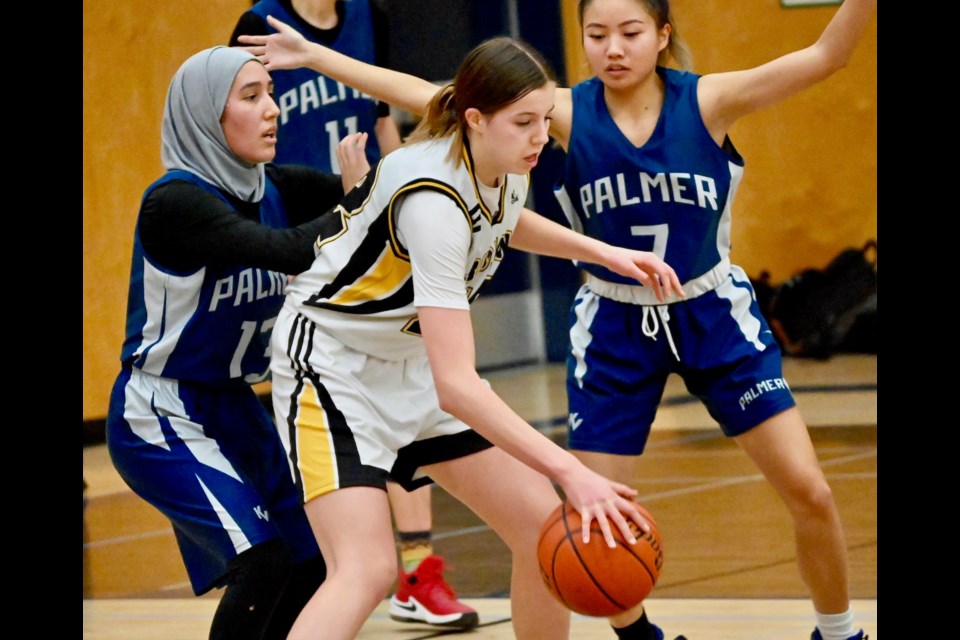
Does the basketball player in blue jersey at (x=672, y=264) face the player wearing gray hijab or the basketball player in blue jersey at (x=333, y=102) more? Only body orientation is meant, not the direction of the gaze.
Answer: the player wearing gray hijab

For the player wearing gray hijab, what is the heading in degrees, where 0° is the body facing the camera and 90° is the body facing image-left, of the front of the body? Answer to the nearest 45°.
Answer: approximately 315°

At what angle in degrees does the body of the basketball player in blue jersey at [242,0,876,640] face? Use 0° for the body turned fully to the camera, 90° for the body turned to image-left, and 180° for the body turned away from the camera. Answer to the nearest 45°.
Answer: approximately 0°

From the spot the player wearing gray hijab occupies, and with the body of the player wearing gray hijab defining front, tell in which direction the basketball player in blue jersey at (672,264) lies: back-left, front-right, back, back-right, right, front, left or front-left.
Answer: front-left
